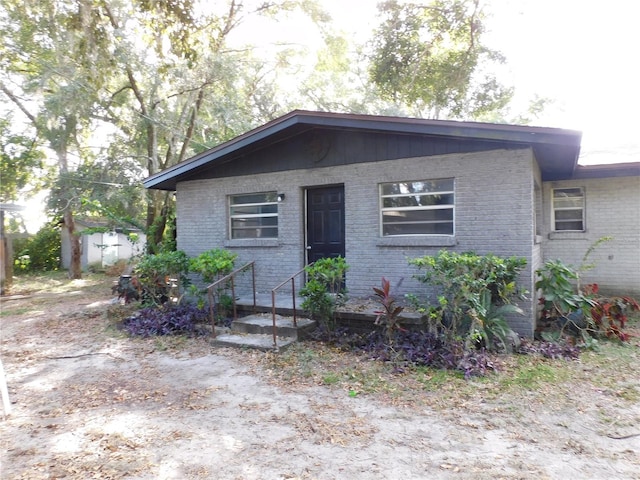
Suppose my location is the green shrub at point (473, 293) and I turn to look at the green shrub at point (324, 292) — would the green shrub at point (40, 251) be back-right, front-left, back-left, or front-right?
front-right

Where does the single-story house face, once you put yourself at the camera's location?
facing the viewer and to the left of the viewer

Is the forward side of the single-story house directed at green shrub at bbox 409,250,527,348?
no

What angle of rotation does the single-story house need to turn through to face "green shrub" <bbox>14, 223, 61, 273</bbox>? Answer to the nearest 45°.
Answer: approximately 90° to its right

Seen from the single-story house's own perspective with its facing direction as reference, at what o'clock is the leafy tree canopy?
The leafy tree canopy is roughly at 5 o'clock from the single-story house.

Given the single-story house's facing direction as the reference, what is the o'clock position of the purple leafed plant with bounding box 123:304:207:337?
The purple leafed plant is roughly at 1 o'clock from the single-story house.
